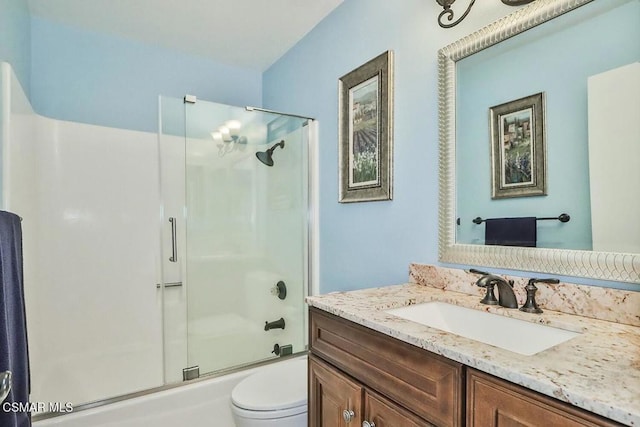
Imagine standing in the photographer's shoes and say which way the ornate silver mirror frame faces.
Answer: facing the viewer and to the left of the viewer

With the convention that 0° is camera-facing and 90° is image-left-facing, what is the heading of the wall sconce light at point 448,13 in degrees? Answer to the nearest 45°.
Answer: approximately 45°

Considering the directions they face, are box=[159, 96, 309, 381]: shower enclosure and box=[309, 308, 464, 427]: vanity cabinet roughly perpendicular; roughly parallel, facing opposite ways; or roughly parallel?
roughly perpendicular

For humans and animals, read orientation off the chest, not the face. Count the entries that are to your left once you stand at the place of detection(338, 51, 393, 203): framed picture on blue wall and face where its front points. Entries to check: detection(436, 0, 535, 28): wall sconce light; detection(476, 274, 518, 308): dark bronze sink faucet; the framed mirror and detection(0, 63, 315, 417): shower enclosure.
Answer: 3

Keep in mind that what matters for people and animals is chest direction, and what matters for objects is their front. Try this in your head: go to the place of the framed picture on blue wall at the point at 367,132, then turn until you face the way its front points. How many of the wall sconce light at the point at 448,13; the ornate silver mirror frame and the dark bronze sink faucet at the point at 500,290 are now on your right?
0

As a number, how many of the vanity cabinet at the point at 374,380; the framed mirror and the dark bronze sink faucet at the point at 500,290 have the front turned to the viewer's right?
0

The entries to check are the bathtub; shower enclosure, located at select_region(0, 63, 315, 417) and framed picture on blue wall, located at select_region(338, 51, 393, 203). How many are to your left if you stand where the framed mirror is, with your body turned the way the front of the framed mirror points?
0

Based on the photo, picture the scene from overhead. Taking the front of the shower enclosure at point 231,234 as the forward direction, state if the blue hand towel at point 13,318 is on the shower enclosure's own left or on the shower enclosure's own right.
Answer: on the shower enclosure's own right

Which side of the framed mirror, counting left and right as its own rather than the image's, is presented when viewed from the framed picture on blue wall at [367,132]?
right

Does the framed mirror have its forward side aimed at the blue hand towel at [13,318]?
yes

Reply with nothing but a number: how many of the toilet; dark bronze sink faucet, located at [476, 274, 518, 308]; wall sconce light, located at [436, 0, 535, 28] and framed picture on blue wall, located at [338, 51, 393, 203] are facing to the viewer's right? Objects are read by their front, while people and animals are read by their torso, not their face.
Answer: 0

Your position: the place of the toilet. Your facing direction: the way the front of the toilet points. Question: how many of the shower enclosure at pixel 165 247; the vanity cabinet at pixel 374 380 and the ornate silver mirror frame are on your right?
1

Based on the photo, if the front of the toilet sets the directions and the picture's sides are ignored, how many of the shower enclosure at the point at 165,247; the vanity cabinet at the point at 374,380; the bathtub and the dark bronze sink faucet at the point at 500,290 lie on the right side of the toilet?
2

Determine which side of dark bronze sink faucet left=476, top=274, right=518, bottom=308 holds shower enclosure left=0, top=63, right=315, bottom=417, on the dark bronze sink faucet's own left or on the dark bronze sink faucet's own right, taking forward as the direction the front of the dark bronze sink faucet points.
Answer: on the dark bronze sink faucet's own right

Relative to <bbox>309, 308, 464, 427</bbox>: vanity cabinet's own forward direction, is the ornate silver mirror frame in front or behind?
behind

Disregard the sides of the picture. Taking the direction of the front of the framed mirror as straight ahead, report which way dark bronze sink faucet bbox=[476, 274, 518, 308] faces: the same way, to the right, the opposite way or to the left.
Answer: the same way
